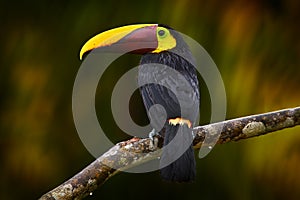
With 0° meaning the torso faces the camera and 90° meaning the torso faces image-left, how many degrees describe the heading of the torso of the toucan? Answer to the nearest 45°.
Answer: approximately 135°
